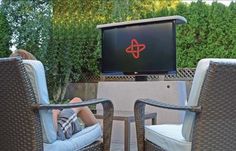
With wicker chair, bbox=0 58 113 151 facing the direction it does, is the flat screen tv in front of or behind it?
in front

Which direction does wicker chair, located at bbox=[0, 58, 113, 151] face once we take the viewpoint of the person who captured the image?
facing away from the viewer and to the right of the viewer

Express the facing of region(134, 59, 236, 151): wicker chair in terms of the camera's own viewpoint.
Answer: facing away from the viewer and to the left of the viewer

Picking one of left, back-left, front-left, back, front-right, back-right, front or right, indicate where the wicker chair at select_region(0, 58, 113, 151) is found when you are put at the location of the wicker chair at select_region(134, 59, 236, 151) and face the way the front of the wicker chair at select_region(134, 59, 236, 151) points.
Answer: front-left

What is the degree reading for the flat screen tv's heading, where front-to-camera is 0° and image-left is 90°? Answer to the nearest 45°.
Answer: approximately 45°

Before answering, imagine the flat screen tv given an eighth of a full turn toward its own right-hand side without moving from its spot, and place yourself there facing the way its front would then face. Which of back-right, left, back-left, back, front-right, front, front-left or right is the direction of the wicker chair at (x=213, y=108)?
left

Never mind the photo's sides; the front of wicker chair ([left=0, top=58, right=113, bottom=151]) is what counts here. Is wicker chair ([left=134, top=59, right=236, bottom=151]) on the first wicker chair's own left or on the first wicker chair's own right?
on the first wicker chair's own right
